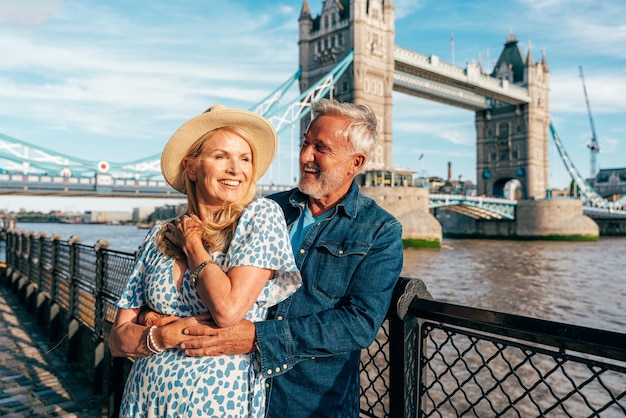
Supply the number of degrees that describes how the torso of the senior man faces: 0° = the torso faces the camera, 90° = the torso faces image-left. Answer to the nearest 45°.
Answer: approximately 45°

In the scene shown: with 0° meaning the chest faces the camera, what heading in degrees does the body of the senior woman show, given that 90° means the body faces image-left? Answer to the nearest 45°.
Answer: approximately 45°

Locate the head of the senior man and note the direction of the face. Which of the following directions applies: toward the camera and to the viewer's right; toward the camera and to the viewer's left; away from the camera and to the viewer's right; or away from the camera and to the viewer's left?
toward the camera and to the viewer's left

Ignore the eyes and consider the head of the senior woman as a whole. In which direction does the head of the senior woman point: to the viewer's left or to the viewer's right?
to the viewer's right

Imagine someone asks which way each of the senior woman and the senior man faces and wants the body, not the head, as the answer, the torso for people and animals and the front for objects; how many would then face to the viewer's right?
0
